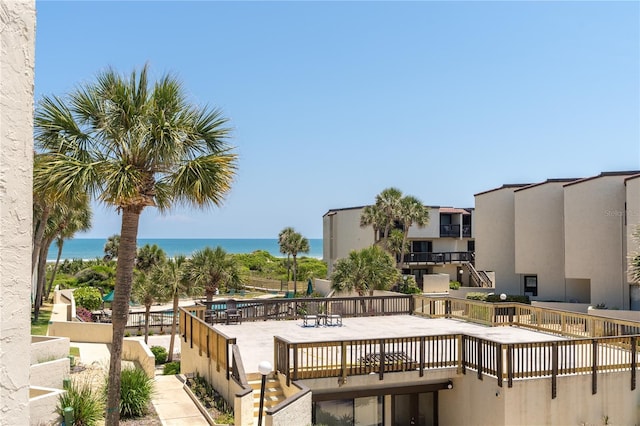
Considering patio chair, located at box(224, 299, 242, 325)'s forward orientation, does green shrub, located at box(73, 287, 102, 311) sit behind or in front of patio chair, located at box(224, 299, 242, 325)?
behind

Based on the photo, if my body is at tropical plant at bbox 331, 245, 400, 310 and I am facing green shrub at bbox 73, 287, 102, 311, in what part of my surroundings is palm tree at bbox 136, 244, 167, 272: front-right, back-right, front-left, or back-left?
front-right

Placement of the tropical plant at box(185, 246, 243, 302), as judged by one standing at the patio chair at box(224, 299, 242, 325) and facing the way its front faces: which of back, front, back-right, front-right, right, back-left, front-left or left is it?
back-left

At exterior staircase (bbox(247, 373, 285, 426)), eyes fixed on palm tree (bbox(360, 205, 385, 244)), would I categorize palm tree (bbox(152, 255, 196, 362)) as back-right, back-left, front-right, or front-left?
front-left

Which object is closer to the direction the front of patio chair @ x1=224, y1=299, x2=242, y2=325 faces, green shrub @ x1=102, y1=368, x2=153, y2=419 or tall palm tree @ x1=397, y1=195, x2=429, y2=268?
the green shrub
